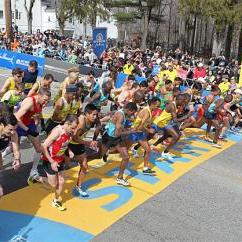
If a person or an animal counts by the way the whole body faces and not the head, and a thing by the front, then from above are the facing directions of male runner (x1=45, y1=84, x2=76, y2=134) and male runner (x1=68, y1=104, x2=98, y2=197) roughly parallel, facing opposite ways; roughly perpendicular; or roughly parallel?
roughly parallel

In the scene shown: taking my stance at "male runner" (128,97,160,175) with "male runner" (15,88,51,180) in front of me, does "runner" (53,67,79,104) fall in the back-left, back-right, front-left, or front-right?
front-right

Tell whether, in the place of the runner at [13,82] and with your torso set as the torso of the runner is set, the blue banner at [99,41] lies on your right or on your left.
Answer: on your left

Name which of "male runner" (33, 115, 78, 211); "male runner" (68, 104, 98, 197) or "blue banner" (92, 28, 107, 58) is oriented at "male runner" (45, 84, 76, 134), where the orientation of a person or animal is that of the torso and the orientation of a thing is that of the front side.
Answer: the blue banner

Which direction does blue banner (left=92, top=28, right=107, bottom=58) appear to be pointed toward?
toward the camera

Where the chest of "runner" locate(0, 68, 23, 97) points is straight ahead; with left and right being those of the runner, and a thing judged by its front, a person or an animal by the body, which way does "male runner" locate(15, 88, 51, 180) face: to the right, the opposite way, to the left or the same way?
the same way

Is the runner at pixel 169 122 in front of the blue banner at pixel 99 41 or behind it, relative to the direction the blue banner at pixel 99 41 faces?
in front

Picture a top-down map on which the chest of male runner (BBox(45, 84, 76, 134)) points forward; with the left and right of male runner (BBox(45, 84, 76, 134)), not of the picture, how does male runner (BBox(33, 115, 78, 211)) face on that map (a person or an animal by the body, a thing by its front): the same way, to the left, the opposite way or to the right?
the same way

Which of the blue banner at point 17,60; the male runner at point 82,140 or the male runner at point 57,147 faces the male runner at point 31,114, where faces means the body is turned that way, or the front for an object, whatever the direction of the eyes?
the blue banner

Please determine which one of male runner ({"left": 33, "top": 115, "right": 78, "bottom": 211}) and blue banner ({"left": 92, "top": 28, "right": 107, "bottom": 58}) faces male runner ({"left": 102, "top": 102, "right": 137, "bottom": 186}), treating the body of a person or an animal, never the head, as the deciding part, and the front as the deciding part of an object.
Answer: the blue banner

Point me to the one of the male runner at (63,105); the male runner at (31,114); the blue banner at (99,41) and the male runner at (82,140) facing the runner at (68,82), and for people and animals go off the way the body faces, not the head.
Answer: the blue banner
